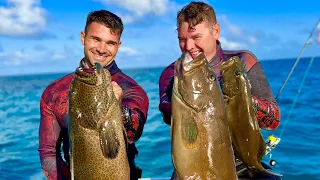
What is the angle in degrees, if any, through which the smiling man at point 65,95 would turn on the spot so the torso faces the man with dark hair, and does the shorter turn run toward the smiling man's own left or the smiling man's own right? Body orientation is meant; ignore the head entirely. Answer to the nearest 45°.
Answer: approximately 90° to the smiling man's own left

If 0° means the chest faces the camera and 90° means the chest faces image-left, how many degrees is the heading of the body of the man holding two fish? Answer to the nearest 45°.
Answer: approximately 45°

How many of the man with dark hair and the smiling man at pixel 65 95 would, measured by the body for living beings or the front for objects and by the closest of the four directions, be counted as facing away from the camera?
0

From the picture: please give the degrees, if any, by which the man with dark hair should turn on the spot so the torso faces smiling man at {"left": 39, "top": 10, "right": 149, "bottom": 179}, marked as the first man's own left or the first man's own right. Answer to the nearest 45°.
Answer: approximately 45° to the first man's own right

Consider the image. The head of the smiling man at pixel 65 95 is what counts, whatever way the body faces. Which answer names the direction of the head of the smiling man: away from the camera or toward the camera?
toward the camera

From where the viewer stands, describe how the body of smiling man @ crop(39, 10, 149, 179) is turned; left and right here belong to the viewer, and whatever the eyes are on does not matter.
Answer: facing the viewer
